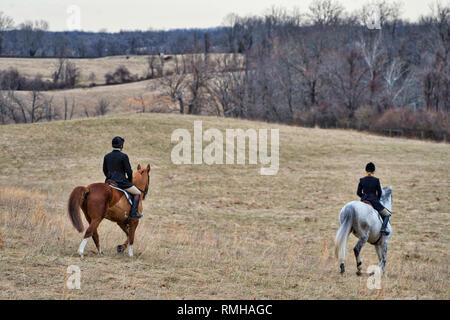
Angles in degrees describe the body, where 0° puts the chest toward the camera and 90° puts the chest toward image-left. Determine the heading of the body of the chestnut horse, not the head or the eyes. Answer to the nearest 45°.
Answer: approximately 225°

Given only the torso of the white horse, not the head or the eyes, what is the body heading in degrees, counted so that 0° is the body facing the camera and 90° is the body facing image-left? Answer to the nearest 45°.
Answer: approximately 225°

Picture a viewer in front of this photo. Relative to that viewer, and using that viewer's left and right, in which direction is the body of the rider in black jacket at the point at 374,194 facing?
facing away from the viewer and to the right of the viewer

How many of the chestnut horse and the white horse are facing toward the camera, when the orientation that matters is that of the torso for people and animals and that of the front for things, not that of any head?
0

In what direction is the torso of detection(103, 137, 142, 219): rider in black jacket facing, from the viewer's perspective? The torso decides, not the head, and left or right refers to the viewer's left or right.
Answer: facing away from the viewer and to the right of the viewer
